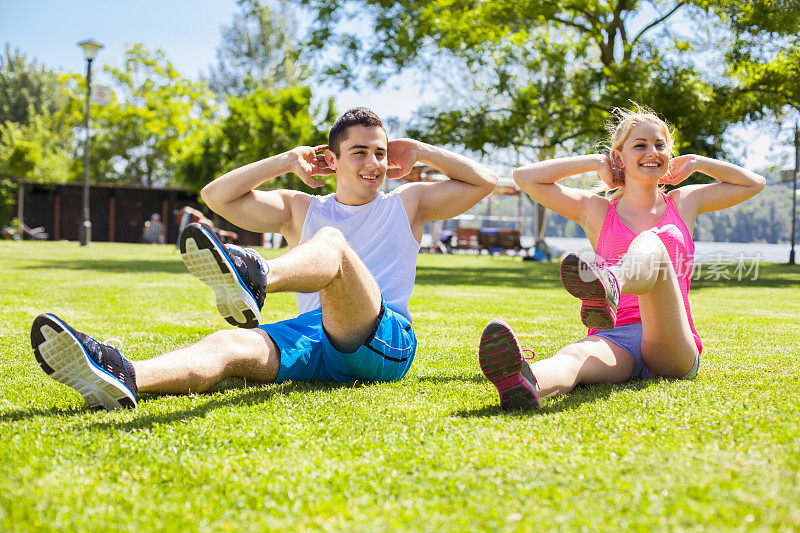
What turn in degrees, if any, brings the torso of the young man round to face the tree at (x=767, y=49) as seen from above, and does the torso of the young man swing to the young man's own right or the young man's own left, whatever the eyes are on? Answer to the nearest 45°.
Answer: approximately 180°

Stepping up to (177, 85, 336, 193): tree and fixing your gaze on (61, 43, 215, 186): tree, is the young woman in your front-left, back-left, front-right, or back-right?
back-left

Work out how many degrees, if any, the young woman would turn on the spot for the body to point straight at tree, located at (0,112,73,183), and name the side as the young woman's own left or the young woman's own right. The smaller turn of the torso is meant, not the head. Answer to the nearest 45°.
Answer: approximately 90° to the young woman's own right

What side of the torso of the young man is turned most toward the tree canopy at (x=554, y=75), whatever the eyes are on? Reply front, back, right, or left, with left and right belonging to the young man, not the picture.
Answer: back

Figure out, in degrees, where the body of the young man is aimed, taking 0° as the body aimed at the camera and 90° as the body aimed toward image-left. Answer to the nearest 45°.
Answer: approximately 45°

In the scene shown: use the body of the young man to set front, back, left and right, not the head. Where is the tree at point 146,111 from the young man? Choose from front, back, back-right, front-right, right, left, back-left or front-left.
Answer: back-right

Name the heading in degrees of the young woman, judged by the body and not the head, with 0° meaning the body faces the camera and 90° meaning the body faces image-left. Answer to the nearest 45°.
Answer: approximately 45°

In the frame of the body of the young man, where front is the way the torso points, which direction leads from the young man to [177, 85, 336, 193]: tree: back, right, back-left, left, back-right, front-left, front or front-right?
back-right

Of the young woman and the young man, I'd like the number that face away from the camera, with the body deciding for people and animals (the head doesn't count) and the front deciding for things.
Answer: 0

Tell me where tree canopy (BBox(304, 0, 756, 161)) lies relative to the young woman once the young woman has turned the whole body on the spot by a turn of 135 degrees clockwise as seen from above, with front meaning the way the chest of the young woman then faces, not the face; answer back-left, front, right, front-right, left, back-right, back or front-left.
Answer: front

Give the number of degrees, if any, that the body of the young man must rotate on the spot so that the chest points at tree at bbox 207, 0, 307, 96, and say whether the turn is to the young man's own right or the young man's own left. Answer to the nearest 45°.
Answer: approximately 135° to the young man's own right

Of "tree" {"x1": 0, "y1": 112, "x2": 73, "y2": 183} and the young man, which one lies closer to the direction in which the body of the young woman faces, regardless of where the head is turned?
the young man
